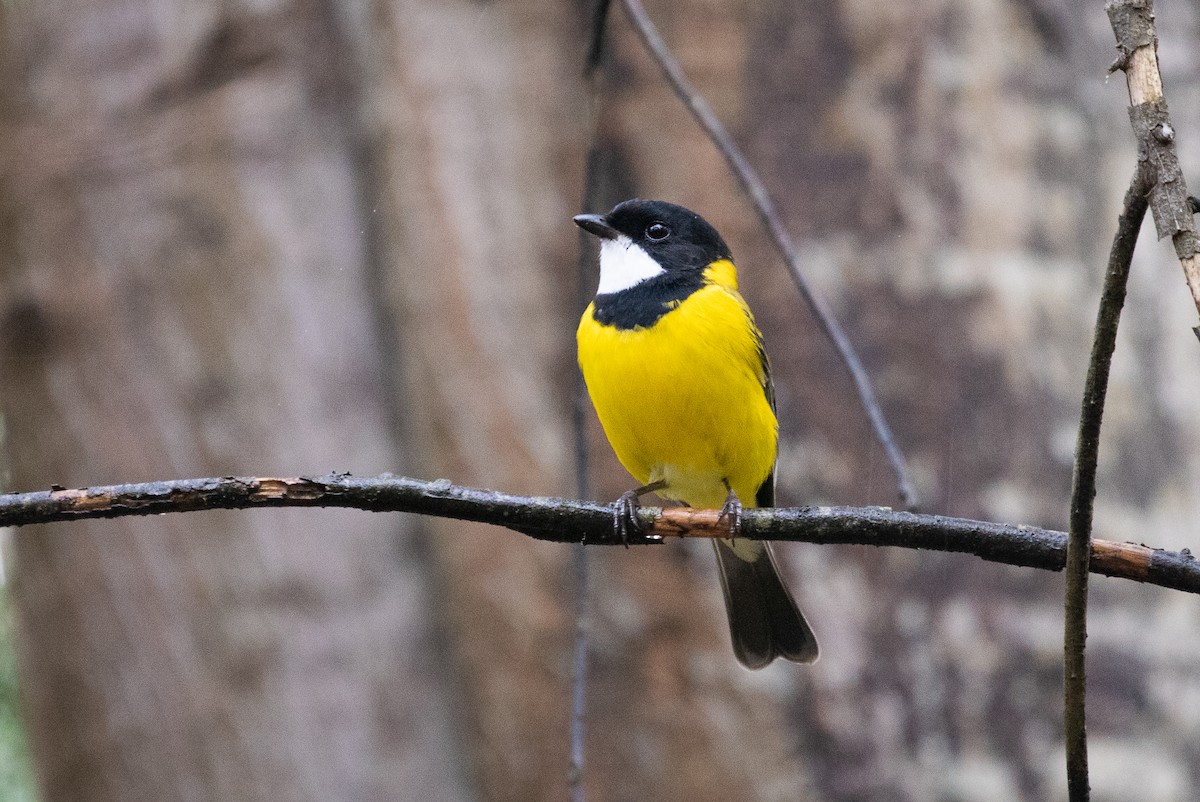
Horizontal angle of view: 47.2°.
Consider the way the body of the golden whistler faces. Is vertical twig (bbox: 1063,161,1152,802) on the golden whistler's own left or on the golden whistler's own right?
on the golden whistler's own left

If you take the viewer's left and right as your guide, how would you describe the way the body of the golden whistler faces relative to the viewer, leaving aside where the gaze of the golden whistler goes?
facing the viewer and to the left of the viewer

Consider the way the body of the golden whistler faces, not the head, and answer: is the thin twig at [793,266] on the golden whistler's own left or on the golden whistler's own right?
on the golden whistler's own left
